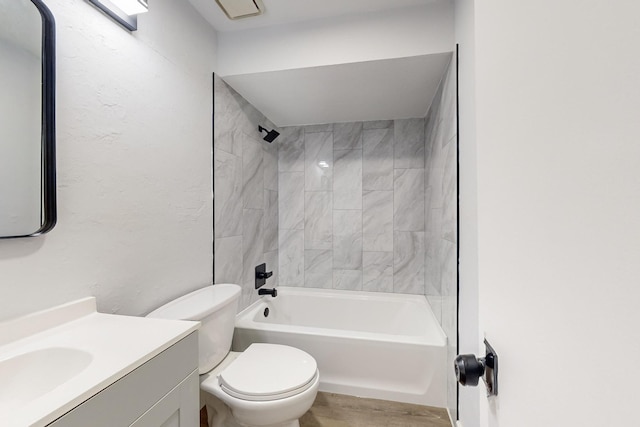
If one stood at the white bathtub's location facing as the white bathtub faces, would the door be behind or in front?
in front

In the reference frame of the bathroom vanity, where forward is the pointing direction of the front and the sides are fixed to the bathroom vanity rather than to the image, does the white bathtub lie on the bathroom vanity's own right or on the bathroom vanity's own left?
on the bathroom vanity's own left

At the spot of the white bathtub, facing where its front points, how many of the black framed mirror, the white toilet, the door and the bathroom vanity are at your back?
0

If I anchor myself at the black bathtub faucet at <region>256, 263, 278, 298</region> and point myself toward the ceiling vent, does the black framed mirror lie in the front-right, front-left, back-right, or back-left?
front-right

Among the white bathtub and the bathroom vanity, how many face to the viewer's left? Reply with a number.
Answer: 0

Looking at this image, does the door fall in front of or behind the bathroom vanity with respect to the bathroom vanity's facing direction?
in front

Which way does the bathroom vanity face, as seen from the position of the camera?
facing the viewer and to the right of the viewer

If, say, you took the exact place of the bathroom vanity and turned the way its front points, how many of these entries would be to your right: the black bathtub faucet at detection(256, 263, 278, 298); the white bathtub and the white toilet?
0

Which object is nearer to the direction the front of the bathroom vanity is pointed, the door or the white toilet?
the door

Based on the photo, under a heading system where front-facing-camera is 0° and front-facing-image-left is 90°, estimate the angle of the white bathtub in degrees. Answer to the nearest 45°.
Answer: approximately 0°

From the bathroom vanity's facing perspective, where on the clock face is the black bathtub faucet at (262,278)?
The black bathtub faucet is roughly at 9 o'clock from the bathroom vanity.

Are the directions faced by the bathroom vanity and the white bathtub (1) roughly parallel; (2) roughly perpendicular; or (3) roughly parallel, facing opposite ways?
roughly perpendicular
